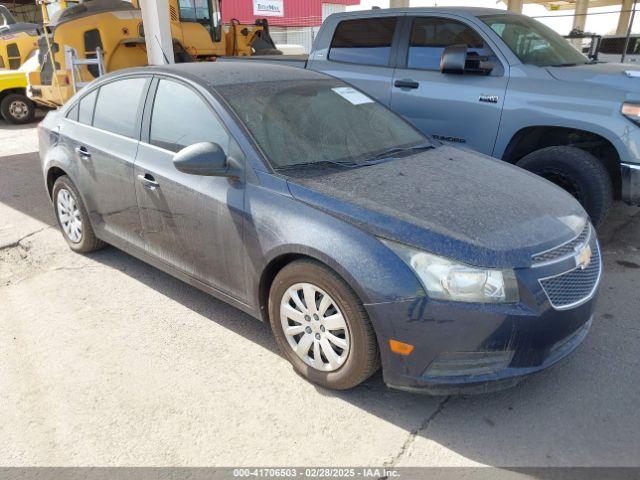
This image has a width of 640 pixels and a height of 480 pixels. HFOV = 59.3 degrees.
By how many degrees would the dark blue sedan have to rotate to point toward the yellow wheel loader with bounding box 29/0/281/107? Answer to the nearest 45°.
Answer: approximately 180°

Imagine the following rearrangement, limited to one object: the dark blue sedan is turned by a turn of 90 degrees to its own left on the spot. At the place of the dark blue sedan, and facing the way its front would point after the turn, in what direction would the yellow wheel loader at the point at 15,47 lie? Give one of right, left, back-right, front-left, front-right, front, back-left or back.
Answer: left

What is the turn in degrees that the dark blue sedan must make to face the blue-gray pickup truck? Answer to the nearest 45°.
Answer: approximately 90° to its left

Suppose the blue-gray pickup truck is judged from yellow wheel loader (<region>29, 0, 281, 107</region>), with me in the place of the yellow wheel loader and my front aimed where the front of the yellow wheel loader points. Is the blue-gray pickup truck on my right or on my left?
on my right

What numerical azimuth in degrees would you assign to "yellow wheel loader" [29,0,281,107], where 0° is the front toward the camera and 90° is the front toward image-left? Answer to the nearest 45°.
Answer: approximately 225°

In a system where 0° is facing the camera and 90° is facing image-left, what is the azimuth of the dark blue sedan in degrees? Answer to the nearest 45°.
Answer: approximately 315°
